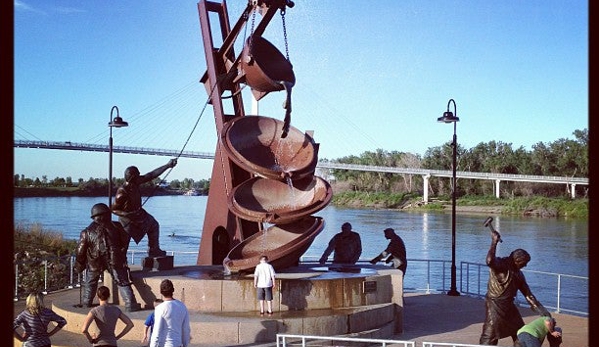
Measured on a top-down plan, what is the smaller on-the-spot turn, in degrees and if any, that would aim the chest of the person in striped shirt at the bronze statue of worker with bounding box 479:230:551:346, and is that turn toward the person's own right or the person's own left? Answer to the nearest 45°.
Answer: approximately 90° to the person's own right

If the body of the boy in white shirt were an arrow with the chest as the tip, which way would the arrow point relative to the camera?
away from the camera

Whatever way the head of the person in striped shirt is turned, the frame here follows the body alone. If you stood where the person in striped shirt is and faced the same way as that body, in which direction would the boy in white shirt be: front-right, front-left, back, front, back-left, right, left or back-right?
front-right

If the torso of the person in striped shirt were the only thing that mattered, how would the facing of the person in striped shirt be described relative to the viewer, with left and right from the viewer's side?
facing away from the viewer

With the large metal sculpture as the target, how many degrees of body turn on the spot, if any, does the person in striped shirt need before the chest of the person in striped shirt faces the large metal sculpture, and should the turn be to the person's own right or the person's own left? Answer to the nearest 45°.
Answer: approximately 45° to the person's own right

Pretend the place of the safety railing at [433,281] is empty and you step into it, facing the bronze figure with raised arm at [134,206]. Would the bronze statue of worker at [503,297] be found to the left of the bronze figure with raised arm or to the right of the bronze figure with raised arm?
left

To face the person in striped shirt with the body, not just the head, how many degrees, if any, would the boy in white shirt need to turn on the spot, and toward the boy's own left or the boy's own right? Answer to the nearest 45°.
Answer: approximately 135° to the boy's own left

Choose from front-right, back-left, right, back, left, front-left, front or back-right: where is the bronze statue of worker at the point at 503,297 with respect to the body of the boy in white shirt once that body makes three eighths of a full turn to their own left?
left
